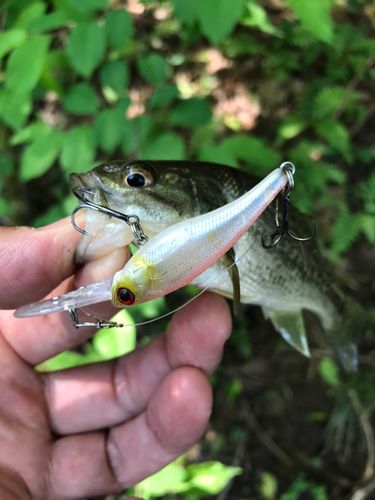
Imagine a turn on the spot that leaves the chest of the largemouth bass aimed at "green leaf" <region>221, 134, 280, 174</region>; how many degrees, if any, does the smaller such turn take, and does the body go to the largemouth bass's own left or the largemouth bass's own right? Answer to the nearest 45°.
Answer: approximately 90° to the largemouth bass's own right

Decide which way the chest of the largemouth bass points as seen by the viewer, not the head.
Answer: to the viewer's left

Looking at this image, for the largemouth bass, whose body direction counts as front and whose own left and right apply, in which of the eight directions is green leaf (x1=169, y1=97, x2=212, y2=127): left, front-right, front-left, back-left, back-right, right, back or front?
right

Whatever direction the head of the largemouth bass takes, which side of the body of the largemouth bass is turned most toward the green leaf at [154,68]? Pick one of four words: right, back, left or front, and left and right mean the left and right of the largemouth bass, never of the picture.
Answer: right

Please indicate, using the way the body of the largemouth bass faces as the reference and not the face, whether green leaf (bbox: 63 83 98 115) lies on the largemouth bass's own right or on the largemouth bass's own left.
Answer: on the largemouth bass's own right

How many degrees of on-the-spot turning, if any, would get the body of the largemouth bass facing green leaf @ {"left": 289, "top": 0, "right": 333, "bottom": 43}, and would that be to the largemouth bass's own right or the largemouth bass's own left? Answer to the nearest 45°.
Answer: approximately 90° to the largemouth bass's own right

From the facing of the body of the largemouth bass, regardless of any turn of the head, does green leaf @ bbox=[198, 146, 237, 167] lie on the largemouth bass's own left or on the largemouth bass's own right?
on the largemouth bass's own right
